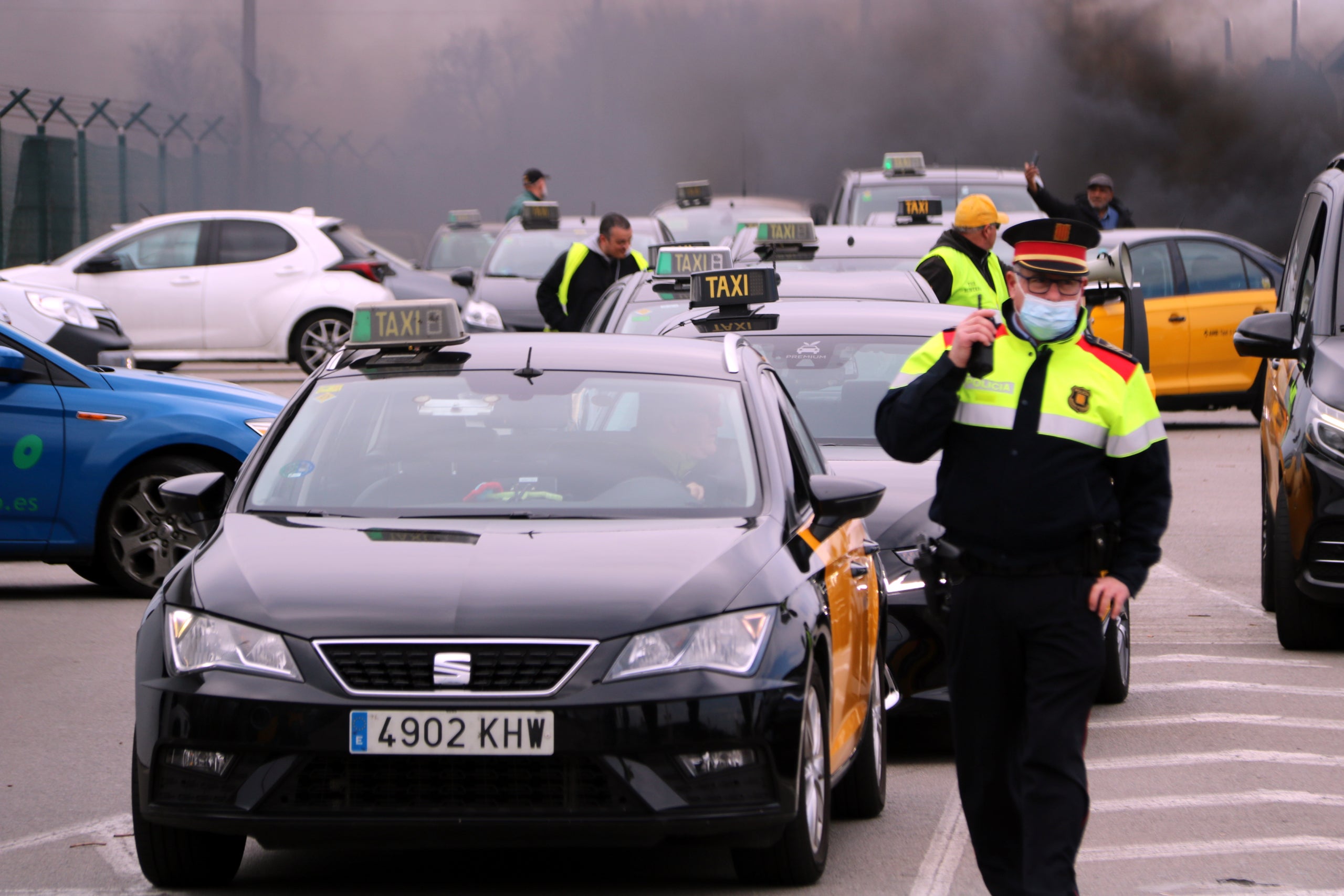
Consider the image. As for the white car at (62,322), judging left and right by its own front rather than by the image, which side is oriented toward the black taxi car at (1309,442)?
front

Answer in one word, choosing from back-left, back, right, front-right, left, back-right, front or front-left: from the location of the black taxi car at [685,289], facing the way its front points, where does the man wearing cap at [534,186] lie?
back

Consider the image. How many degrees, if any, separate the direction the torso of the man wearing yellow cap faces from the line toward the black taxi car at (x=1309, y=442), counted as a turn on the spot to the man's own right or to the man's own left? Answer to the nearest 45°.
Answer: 0° — they already face it

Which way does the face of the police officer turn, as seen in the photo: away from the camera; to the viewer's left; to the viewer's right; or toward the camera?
toward the camera

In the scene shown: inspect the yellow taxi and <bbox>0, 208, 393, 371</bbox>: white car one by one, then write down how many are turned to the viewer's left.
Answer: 2

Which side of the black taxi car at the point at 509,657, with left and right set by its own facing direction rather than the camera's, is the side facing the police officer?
front

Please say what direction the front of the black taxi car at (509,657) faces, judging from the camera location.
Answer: facing the viewer

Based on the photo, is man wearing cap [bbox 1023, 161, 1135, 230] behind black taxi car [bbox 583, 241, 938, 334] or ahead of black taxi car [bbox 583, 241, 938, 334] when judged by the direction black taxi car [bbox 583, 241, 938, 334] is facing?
behind

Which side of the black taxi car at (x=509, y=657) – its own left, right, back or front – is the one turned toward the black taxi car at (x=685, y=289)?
back

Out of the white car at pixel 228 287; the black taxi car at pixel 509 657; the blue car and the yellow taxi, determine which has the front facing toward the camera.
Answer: the black taxi car

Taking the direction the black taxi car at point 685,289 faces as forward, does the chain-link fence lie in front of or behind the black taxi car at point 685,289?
behind

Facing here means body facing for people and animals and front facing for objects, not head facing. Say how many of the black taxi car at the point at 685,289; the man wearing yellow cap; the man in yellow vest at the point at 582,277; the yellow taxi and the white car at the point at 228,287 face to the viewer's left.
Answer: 2

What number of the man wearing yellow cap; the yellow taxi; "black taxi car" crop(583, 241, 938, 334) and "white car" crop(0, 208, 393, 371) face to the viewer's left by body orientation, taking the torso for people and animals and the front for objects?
2

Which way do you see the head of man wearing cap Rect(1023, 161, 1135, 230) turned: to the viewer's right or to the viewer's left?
to the viewer's left

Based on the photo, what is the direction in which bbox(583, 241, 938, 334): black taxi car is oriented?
toward the camera

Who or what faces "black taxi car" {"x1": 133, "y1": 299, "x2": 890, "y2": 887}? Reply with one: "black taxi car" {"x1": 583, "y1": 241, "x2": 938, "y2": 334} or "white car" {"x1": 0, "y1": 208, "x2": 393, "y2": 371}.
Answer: "black taxi car" {"x1": 583, "y1": 241, "x2": 938, "y2": 334}

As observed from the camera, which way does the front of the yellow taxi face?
facing to the left of the viewer

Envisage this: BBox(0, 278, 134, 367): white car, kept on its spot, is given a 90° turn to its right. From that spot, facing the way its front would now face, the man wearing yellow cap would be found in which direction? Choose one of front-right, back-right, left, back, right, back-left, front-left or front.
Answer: left
